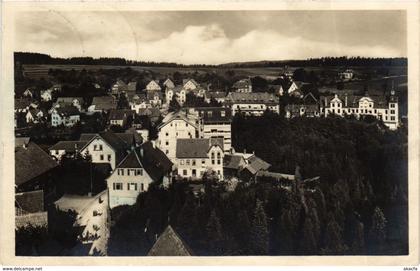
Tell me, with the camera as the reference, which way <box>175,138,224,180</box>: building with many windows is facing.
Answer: facing the viewer
